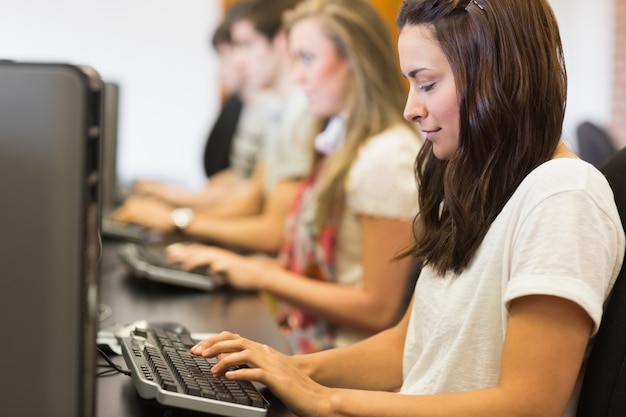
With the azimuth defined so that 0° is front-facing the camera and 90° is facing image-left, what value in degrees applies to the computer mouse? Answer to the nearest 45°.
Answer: approximately 90°

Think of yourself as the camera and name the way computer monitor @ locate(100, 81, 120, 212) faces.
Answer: facing to the right of the viewer

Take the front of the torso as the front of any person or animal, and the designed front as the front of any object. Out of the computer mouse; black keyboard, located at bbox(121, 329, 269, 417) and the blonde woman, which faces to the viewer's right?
the black keyboard

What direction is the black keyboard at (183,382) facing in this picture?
to the viewer's right

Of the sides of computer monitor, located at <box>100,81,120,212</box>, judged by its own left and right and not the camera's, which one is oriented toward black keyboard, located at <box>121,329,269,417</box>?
right

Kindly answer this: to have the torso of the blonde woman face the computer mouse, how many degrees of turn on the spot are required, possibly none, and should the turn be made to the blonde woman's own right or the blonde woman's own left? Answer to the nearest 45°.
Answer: approximately 45° to the blonde woman's own left

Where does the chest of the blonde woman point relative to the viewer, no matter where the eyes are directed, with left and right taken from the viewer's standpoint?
facing to the left of the viewer

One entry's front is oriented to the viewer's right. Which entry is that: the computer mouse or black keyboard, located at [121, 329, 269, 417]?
the black keyboard
